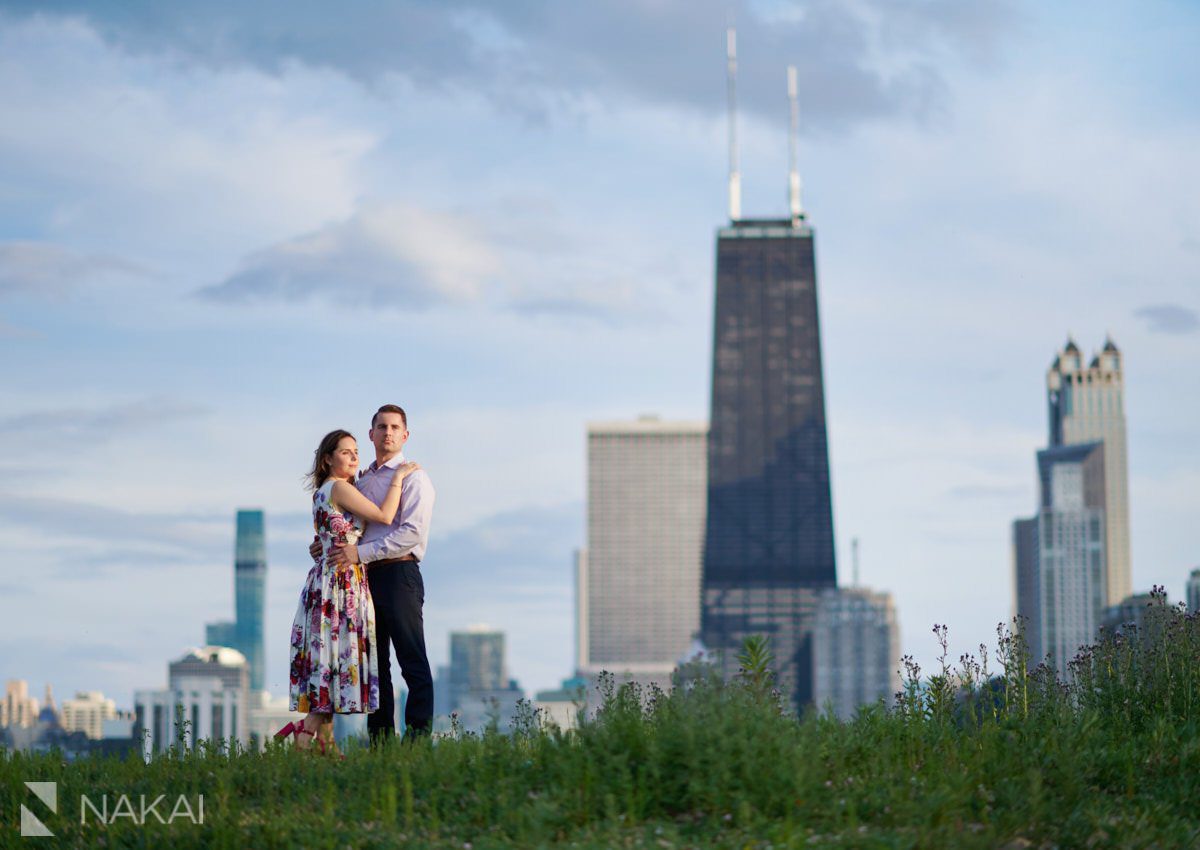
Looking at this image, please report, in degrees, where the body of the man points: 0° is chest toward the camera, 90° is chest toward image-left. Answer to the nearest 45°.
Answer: approximately 45°

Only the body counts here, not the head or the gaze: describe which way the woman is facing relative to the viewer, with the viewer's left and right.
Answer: facing to the right of the viewer

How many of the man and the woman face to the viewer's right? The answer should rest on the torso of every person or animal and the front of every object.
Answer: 1

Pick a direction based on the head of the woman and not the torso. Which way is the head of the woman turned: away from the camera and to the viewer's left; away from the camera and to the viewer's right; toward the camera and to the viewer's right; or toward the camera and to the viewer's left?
toward the camera and to the viewer's right
